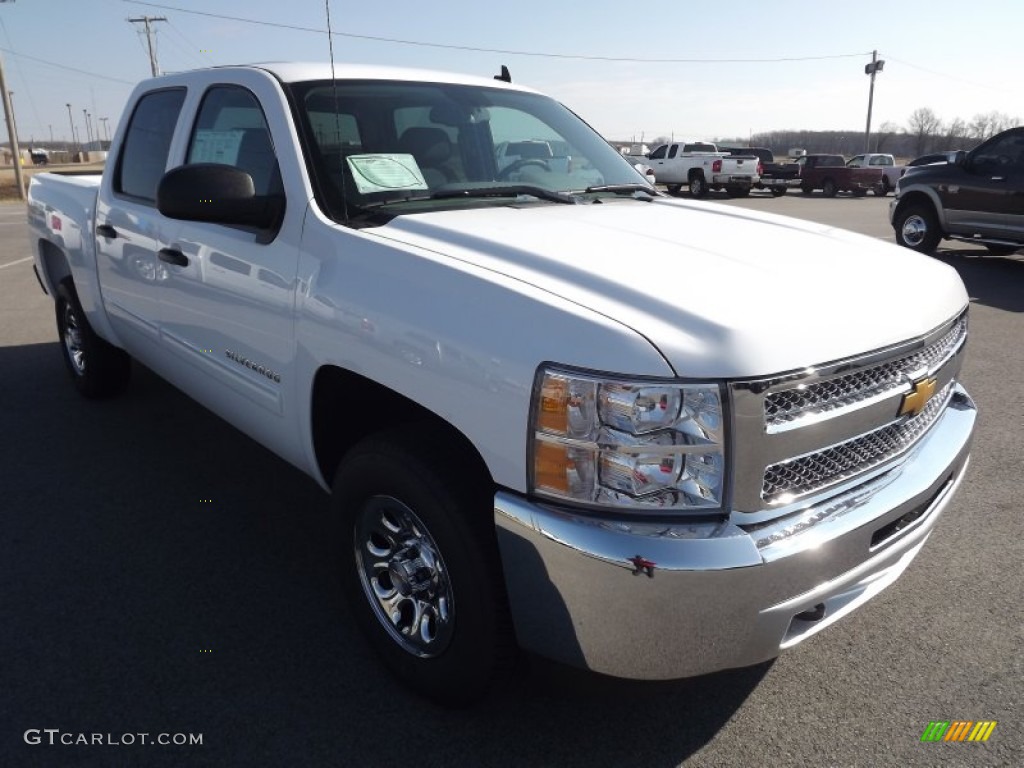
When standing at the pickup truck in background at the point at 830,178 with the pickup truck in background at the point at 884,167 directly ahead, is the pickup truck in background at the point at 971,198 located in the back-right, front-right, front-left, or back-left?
back-right

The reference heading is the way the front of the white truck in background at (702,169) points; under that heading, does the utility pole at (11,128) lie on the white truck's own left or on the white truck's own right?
on the white truck's own left

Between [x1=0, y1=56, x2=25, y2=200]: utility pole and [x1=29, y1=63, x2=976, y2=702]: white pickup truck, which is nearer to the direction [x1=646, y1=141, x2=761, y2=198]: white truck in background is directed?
the utility pole

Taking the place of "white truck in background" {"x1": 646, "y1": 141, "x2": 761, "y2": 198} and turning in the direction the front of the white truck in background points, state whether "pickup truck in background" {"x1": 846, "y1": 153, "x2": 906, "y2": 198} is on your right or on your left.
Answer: on your right

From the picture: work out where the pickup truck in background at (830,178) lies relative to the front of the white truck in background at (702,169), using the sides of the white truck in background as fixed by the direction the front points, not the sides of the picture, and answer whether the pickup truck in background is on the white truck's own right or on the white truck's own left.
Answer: on the white truck's own right

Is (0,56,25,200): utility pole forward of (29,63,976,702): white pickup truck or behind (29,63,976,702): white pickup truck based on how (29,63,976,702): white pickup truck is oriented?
behind

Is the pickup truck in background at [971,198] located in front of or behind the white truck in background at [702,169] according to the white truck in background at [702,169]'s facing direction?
behind

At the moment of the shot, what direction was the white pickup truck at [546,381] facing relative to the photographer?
facing the viewer and to the right of the viewer

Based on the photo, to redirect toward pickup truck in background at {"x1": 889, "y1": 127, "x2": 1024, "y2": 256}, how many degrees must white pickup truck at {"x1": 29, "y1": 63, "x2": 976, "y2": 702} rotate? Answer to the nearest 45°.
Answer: approximately 90° to its left

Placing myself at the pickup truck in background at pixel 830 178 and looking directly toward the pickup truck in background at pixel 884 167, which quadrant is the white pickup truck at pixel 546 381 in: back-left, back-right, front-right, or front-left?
back-right

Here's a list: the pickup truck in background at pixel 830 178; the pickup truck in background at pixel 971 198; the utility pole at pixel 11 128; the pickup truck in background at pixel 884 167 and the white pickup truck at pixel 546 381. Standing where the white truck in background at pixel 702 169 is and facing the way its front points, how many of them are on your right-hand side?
2

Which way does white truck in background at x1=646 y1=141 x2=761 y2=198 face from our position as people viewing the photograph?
facing away from the viewer and to the left of the viewer

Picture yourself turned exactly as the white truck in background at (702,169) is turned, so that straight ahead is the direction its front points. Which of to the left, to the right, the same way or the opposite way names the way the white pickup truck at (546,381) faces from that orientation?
the opposite way
